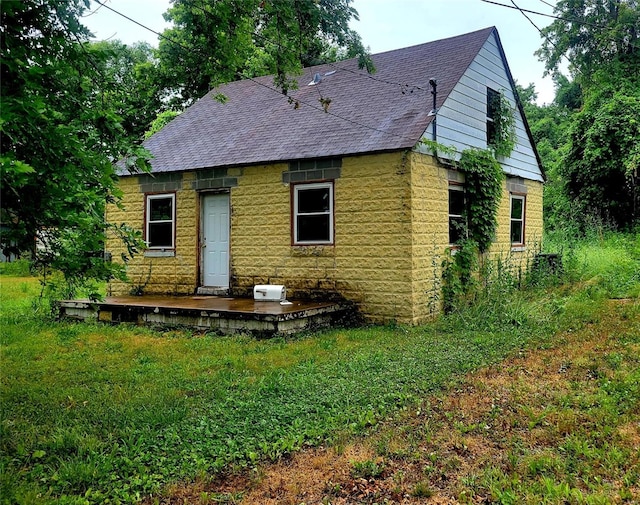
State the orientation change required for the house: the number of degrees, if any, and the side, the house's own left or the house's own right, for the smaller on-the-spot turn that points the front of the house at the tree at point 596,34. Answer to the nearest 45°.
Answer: approximately 180°

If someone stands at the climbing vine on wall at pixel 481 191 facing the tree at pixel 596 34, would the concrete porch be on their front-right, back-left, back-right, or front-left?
back-left

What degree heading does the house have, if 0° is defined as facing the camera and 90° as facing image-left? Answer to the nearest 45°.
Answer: approximately 45°

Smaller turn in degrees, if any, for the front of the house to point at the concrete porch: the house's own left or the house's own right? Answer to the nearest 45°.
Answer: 0° — it already faces it

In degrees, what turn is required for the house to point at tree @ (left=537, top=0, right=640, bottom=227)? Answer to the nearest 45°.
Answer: approximately 180°
